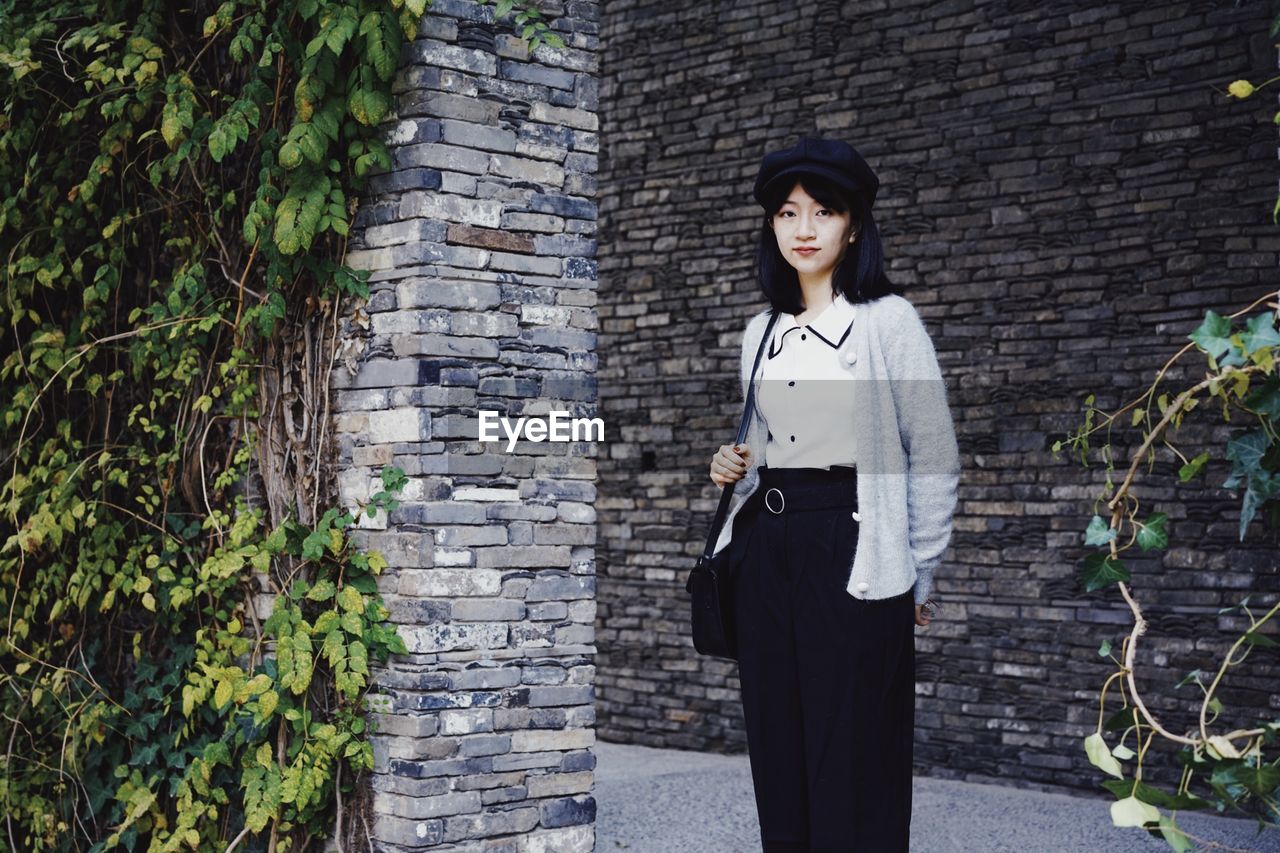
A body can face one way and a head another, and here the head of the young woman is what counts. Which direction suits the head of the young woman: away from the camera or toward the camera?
toward the camera

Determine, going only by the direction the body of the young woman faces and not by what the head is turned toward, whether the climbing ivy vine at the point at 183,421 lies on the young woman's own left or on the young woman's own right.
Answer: on the young woman's own right

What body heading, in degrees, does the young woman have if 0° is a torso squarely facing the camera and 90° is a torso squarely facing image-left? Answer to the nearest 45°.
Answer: approximately 45°

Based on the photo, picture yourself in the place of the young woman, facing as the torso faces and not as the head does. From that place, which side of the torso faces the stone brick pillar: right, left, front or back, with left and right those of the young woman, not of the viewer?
right
